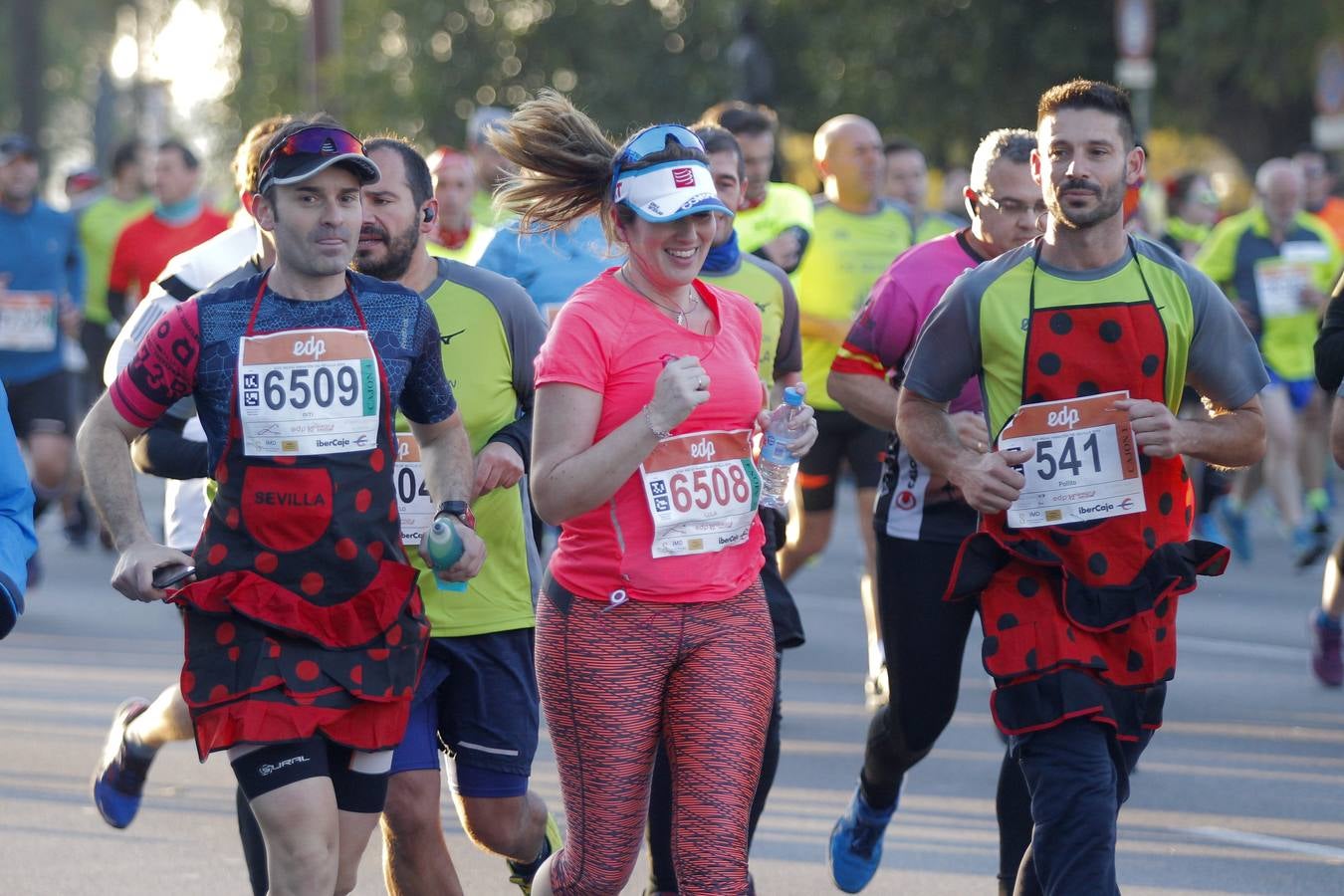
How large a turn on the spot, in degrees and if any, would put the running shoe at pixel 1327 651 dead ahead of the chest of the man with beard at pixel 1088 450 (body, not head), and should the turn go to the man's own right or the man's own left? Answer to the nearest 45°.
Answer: approximately 180°

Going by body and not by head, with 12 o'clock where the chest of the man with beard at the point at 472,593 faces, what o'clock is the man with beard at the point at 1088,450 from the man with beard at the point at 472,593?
the man with beard at the point at 1088,450 is roughly at 8 o'clock from the man with beard at the point at 472,593.

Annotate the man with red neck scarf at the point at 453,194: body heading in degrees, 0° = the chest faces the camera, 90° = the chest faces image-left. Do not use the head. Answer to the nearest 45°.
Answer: approximately 0°

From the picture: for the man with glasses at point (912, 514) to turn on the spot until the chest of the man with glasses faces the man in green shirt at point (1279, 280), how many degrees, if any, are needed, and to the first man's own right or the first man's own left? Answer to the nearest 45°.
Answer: approximately 135° to the first man's own left

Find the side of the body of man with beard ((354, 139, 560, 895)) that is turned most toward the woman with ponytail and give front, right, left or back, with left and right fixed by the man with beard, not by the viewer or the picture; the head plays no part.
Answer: left

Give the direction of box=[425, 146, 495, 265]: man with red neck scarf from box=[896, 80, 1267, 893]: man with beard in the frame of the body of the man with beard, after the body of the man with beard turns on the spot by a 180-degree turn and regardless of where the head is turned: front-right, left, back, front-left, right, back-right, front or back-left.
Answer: front-left

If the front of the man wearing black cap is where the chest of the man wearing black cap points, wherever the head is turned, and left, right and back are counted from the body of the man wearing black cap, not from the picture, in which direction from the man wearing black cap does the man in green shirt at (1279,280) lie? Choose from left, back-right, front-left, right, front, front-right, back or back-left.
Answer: back-left

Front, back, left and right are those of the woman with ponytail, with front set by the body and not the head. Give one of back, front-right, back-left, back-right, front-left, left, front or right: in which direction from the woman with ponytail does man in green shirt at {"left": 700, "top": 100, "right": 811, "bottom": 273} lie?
back-left

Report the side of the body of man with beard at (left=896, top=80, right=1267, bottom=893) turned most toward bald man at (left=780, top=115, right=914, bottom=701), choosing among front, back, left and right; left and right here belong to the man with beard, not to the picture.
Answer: back
